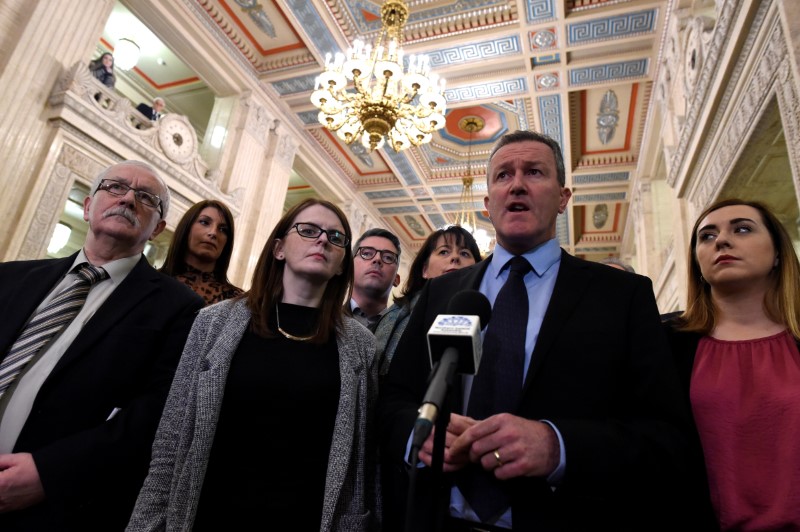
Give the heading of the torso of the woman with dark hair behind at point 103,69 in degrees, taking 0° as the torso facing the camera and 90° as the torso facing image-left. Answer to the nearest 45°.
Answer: approximately 315°

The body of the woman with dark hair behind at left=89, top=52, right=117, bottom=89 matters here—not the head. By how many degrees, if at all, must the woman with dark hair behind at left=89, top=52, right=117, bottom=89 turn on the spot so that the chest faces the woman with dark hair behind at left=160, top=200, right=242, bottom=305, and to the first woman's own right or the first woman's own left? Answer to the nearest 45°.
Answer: approximately 45° to the first woman's own right

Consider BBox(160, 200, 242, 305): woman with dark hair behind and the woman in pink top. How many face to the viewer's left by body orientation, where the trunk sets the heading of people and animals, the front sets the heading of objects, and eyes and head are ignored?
0

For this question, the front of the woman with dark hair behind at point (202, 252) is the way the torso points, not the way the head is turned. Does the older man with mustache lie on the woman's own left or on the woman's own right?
on the woman's own right

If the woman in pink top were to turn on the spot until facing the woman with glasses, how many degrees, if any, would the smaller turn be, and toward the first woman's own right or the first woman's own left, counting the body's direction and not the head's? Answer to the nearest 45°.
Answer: approximately 45° to the first woman's own right

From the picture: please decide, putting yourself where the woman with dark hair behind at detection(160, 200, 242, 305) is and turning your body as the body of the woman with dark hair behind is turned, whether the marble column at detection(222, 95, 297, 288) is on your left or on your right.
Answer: on your left

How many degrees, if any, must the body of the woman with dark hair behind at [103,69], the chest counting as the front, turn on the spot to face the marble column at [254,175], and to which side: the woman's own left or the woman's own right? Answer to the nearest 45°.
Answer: approximately 45° to the woman's own left

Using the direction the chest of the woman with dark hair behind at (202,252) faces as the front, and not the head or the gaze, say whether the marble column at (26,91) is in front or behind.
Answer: behind

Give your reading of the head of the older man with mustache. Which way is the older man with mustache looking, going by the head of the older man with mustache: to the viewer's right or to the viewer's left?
to the viewer's right

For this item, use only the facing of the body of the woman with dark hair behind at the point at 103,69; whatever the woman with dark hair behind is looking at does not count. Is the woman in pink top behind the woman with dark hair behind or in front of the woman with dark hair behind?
in front

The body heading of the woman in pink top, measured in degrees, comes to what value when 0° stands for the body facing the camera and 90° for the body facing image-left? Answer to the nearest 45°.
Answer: approximately 0°
